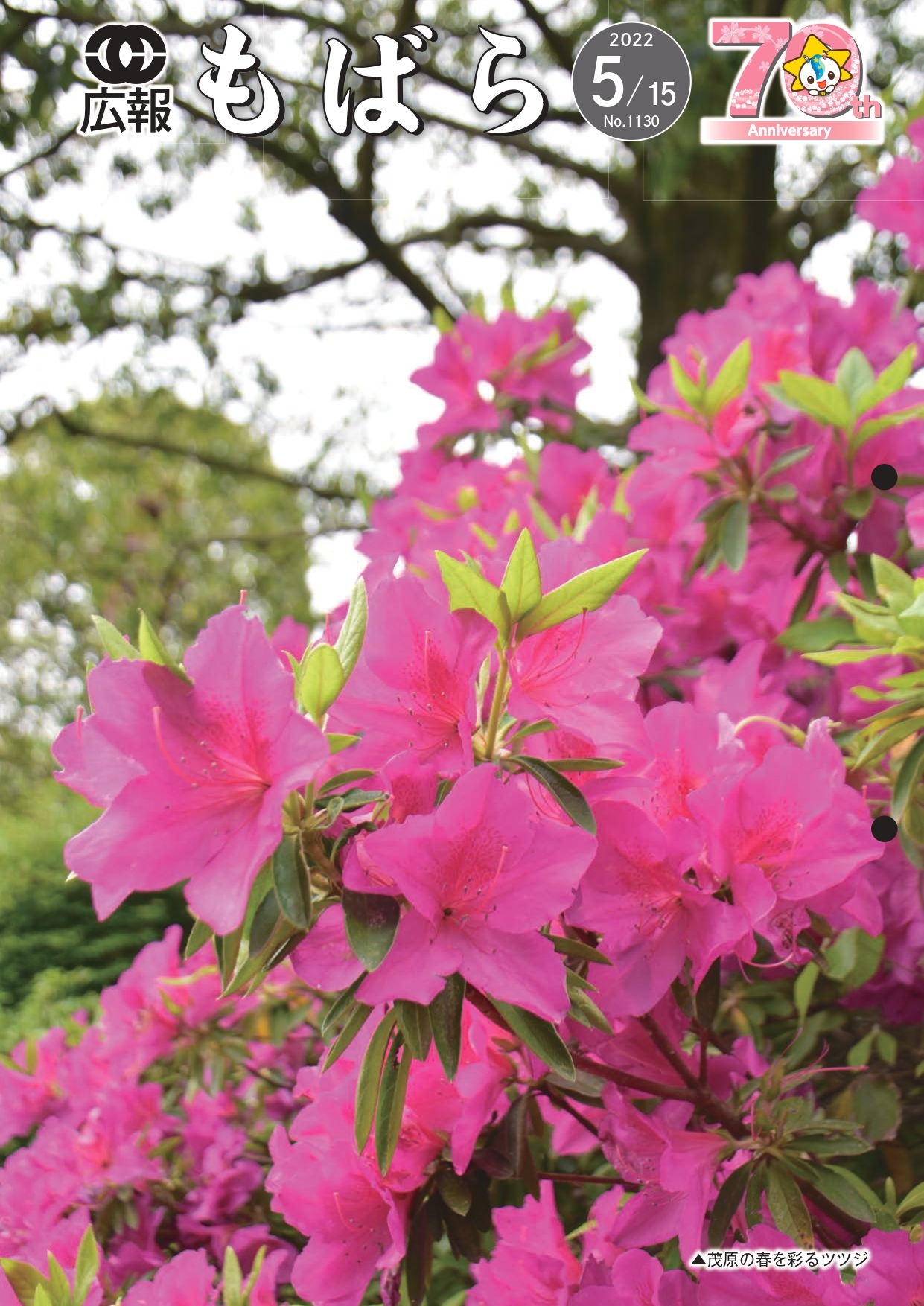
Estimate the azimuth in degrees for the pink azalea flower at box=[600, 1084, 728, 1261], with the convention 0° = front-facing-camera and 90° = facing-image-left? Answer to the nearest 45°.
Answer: approximately 45°

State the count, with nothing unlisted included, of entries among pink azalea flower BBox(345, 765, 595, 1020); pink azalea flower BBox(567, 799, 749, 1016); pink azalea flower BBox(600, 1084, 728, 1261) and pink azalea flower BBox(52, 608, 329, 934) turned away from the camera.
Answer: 0

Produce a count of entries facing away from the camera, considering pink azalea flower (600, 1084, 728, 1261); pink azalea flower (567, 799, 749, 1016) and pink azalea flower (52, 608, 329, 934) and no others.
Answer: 0

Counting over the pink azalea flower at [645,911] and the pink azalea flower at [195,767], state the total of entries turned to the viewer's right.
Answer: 0

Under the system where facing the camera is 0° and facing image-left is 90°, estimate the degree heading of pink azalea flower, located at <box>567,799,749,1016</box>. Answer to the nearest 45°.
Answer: approximately 45°

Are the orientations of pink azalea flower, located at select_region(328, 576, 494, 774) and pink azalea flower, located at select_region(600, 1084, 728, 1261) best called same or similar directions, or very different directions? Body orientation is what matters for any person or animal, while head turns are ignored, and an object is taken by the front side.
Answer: same or similar directions

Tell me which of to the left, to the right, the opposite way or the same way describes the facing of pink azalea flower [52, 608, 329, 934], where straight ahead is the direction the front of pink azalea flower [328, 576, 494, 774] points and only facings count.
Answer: the same way

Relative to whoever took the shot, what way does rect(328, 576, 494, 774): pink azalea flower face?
facing the viewer and to the left of the viewer

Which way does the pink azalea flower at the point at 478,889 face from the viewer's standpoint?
toward the camera

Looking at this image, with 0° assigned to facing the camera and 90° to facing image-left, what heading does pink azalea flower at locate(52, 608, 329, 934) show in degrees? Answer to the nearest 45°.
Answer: approximately 45°
